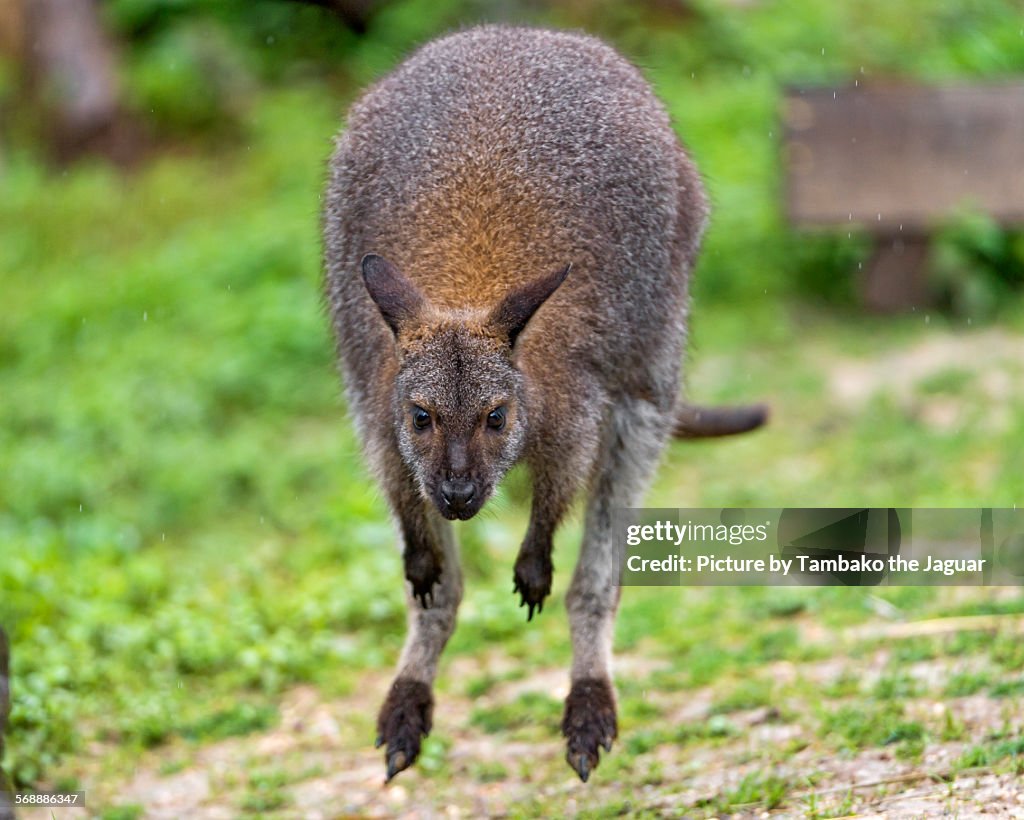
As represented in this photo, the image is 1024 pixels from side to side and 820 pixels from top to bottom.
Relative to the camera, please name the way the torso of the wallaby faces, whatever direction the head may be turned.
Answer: toward the camera

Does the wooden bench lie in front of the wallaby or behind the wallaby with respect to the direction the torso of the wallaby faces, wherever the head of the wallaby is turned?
behind
